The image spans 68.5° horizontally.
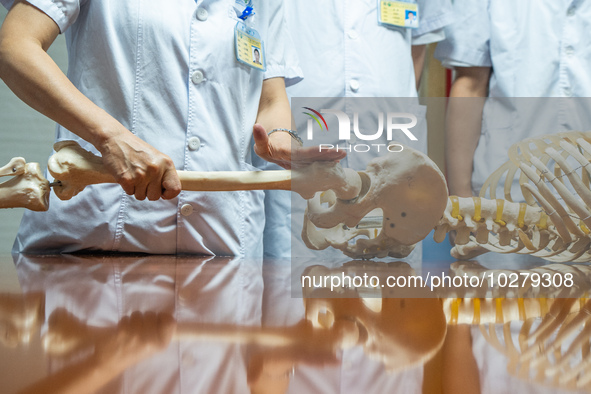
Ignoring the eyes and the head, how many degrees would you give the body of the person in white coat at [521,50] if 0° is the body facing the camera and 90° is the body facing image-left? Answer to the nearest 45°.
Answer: approximately 0°

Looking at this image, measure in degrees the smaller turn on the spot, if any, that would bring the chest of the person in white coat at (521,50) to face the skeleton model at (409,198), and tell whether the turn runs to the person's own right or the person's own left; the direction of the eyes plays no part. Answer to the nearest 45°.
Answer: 0° — they already face it
